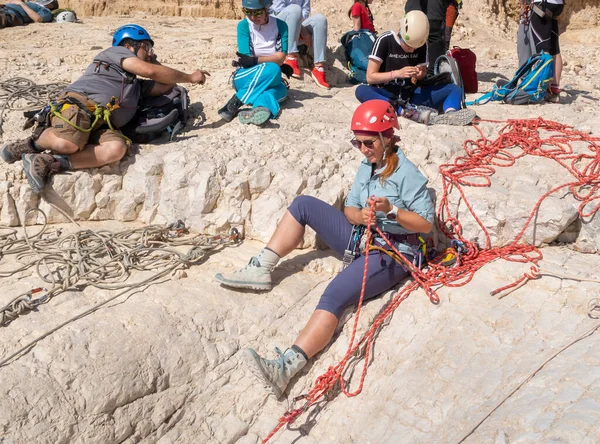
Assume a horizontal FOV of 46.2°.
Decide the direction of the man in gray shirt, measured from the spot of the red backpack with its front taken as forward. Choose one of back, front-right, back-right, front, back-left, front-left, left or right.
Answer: back-right

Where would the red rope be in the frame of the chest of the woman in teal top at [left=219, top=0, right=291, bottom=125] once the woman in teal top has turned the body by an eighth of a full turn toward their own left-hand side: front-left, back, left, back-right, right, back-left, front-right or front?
front

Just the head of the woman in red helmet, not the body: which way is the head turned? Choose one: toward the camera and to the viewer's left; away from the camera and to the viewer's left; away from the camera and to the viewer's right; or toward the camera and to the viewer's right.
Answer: toward the camera and to the viewer's left

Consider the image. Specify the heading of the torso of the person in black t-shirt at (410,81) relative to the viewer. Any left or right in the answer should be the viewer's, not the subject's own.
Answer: facing the viewer and to the right of the viewer

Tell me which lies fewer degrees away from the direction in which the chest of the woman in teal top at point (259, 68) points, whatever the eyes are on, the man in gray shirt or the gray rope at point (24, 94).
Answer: the man in gray shirt

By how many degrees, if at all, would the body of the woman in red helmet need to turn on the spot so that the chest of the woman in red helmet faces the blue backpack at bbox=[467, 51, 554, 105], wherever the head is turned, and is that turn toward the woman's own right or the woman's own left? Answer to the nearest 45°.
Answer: approximately 180°

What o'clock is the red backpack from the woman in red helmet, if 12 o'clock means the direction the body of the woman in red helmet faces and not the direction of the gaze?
The red backpack is roughly at 5 o'clock from the woman in red helmet.

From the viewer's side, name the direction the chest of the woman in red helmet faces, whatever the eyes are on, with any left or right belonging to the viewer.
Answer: facing the viewer and to the left of the viewer

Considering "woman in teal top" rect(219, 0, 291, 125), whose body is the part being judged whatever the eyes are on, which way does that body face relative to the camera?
toward the camera

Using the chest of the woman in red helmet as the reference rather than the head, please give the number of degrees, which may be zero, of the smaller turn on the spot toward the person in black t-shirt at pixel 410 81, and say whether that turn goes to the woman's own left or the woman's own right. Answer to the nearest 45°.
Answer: approximately 135° to the woman's own right
